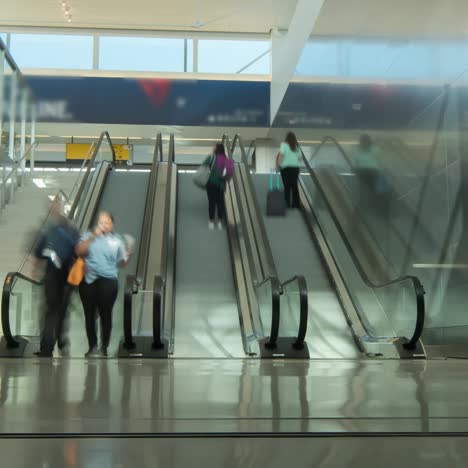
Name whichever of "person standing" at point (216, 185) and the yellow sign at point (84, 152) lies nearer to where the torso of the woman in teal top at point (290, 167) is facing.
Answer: the yellow sign

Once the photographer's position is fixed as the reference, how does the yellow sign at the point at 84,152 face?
facing the viewer

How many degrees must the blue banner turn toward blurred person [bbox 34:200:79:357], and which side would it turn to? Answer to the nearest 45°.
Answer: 0° — it already faces them

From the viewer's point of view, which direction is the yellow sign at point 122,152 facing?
toward the camera

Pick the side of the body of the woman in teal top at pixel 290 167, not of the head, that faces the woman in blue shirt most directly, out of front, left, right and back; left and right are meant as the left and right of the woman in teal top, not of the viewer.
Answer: back

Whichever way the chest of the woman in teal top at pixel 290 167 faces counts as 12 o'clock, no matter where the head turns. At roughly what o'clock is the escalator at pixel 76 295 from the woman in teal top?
The escalator is roughly at 7 o'clock from the woman in teal top.

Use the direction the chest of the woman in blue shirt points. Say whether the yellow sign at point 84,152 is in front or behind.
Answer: behind

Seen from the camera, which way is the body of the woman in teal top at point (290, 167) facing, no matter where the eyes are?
away from the camera

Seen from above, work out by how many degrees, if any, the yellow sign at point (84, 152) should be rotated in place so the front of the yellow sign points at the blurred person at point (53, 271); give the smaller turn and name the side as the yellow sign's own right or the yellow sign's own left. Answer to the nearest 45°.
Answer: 0° — it already faces them

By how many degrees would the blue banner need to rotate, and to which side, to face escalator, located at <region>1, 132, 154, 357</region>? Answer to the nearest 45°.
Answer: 0° — it already faces it

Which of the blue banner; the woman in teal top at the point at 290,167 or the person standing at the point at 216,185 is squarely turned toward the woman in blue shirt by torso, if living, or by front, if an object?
the blue banner

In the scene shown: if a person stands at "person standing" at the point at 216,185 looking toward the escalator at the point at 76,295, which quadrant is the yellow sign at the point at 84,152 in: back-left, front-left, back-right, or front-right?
back-right

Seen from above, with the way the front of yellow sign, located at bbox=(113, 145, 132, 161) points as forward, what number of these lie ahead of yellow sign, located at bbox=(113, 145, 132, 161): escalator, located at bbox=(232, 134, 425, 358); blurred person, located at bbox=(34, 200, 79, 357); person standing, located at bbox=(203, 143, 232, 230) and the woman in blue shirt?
4

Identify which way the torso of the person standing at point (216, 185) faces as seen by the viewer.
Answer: away from the camera

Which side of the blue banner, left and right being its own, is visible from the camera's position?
front

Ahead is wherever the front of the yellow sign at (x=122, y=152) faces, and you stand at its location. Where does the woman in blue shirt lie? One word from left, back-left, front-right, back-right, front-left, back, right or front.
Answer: front

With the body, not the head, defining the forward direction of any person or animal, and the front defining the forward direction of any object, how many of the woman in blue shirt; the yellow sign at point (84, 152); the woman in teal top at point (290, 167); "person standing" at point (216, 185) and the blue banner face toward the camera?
3
